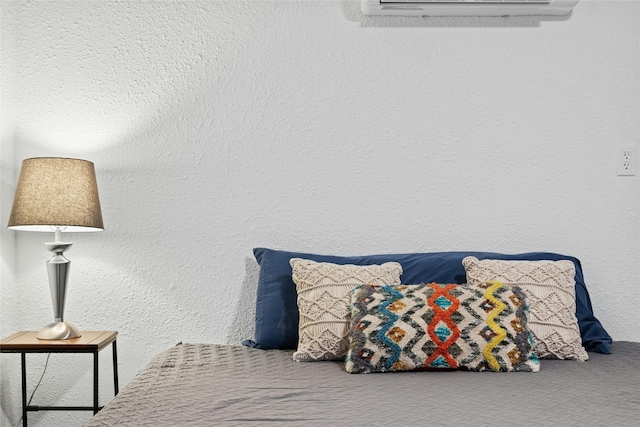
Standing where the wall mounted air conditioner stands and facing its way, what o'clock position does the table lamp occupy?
The table lamp is roughly at 2 o'clock from the wall mounted air conditioner.

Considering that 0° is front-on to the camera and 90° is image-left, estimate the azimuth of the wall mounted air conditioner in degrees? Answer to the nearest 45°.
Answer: approximately 0°

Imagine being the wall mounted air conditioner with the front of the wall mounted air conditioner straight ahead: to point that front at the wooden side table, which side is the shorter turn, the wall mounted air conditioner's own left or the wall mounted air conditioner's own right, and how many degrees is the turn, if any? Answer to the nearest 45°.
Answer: approximately 45° to the wall mounted air conditioner's own right
